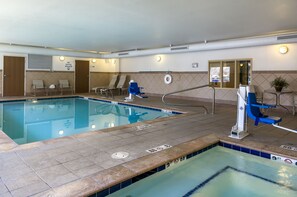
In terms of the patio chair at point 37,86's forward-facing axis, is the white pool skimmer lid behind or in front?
in front

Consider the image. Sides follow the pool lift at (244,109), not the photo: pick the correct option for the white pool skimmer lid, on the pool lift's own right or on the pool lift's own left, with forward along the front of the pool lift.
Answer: on the pool lift's own right

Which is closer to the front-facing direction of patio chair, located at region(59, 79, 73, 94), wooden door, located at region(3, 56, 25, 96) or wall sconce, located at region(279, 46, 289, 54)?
the wall sconce

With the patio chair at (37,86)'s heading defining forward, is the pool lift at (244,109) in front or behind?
in front

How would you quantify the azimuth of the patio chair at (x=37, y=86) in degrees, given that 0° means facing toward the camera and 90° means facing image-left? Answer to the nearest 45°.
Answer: approximately 315°

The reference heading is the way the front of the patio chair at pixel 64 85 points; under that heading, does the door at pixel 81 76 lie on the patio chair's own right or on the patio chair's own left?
on the patio chair's own left

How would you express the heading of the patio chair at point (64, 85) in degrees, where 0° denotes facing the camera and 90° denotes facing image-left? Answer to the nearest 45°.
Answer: approximately 315°
